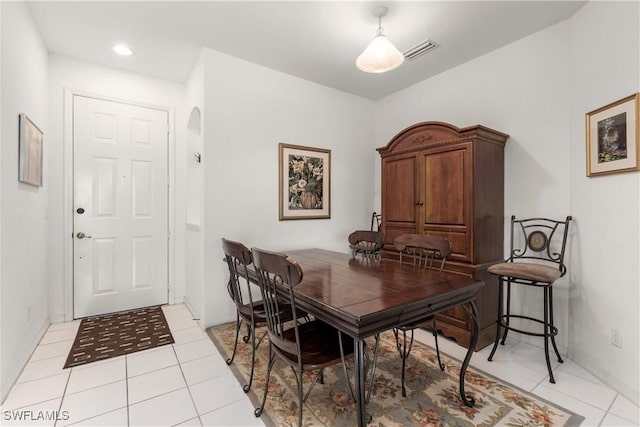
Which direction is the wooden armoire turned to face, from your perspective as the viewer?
facing the viewer and to the left of the viewer

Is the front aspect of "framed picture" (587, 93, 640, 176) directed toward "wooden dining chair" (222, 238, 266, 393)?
yes

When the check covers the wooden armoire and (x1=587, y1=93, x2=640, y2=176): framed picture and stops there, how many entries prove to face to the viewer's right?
0

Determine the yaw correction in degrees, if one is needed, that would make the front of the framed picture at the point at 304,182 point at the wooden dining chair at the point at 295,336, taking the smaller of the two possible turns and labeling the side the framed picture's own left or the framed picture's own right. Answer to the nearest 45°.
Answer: approximately 45° to the framed picture's own right

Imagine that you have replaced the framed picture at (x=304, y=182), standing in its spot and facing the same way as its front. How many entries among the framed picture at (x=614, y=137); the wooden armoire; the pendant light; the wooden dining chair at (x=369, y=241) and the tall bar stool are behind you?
0

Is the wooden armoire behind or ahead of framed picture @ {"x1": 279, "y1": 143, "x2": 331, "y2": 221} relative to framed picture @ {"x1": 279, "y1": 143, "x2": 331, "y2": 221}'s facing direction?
ahead

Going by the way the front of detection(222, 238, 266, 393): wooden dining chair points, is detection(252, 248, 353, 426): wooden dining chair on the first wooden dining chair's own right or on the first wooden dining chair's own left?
on the first wooden dining chair's own right

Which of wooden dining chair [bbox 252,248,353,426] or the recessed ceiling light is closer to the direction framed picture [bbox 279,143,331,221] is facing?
the wooden dining chair

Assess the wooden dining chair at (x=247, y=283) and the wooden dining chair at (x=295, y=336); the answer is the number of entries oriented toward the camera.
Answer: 0

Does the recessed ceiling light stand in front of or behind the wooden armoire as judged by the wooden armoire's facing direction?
in front

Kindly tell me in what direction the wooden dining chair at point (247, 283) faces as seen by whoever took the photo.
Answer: facing away from the viewer and to the right of the viewer

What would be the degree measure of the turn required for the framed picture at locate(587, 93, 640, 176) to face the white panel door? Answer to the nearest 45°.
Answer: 0° — it already faces it

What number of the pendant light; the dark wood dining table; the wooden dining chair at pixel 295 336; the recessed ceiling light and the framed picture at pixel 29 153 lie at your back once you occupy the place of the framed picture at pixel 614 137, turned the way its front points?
0

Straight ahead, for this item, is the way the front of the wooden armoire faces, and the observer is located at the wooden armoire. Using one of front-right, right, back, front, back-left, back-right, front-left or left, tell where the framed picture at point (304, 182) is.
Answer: front-right

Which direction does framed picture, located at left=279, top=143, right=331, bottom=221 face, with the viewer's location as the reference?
facing the viewer and to the right of the viewer

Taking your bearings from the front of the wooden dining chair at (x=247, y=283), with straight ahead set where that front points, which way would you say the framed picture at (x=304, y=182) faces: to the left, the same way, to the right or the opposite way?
to the right

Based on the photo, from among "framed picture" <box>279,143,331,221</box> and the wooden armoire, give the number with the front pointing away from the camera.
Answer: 0

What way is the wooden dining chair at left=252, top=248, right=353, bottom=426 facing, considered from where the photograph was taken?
facing away from the viewer and to the right of the viewer
